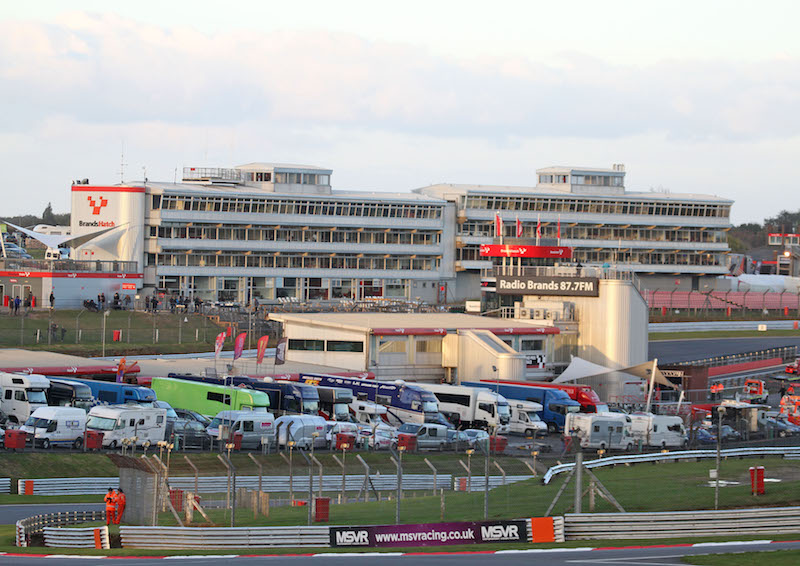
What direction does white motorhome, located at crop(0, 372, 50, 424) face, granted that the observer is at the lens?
facing the viewer and to the right of the viewer

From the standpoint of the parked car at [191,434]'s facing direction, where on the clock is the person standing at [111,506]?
The person standing is roughly at 2 o'clock from the parked car.

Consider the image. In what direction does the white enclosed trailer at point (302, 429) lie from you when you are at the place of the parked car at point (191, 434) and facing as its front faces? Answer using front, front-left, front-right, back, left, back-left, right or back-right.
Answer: front-left

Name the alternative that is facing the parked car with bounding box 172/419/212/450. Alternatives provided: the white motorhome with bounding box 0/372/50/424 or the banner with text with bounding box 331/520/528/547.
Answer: the white motorhome

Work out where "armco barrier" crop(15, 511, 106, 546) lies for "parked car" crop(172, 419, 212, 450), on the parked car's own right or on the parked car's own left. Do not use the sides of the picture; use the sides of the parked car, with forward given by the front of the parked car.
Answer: on the parked car's own right

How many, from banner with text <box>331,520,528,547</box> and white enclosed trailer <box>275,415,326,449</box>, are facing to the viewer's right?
0

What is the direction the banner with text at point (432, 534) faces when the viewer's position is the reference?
facing the viewer

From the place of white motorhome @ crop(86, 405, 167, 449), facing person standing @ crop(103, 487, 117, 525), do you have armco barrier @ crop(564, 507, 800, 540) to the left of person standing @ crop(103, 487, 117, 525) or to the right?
left

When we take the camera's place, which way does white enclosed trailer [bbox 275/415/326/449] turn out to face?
facing the viewer and to the left of the viewer

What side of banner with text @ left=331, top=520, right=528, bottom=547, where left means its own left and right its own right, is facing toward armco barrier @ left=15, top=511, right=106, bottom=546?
right

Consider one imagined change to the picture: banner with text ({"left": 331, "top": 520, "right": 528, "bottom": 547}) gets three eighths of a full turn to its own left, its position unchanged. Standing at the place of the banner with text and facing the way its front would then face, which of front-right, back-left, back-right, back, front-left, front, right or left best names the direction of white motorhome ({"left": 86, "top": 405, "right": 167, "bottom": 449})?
left
